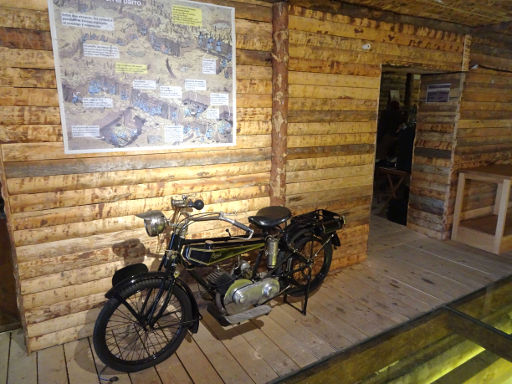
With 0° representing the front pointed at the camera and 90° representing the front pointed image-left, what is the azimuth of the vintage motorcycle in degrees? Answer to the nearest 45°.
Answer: approximately 45°

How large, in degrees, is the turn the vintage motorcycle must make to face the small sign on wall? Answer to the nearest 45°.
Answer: approximately 180°
